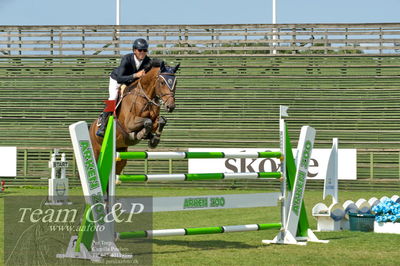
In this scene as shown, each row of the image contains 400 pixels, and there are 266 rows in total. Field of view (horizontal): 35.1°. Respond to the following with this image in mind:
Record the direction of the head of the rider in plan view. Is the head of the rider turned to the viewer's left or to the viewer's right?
to the viewer's right

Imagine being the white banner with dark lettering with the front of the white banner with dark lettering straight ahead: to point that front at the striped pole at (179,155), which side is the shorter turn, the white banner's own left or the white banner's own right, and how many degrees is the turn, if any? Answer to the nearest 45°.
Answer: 0° — it already faces it

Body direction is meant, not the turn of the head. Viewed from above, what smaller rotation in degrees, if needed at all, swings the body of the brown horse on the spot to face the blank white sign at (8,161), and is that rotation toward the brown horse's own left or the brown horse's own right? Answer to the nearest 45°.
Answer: approximately 135° to the brown horse's own left

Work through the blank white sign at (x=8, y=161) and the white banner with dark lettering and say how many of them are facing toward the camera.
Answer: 2

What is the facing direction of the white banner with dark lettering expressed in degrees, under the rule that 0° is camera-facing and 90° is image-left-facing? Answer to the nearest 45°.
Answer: approximately 0°
